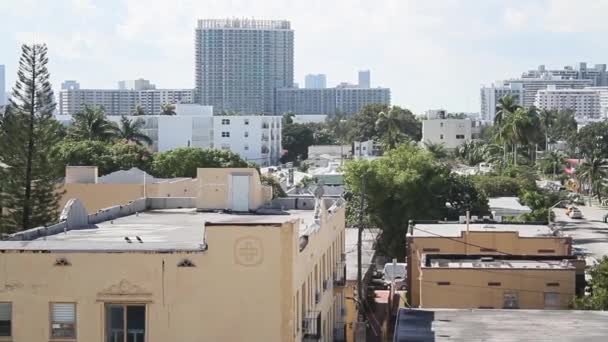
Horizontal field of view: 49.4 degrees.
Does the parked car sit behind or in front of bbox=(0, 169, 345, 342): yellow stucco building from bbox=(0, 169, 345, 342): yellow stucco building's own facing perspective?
behind

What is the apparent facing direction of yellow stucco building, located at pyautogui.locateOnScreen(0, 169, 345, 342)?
toward the camera

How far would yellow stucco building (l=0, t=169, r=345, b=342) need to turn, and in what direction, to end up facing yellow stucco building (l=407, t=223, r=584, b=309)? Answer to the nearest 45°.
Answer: approximately 135° to its left

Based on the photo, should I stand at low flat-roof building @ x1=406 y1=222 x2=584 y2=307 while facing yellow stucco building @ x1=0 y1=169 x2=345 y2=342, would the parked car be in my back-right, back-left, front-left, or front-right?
front-right

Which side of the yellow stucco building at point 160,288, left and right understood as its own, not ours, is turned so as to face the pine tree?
back

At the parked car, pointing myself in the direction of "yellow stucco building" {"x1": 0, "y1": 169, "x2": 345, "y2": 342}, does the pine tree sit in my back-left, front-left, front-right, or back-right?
front-right
